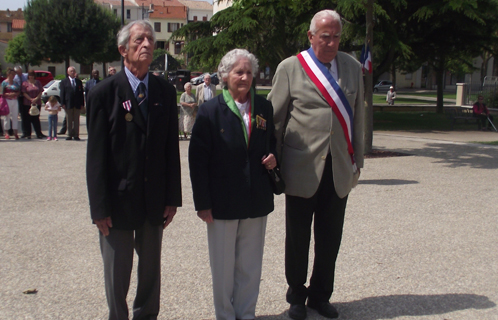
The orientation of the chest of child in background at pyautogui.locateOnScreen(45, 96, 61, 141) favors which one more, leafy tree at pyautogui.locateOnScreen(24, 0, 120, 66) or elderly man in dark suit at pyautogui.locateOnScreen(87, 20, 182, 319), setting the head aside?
the elderly man in dark suit

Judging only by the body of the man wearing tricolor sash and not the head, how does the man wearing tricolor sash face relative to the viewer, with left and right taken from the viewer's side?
facing the viewer and to the right of the viewer

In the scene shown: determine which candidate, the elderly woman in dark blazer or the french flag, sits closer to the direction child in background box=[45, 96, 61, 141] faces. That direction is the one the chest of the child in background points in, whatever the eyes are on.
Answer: the elderly woman in dark blazer

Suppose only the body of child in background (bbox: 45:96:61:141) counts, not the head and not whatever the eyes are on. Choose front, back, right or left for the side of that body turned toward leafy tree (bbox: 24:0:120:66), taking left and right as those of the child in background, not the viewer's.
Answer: back

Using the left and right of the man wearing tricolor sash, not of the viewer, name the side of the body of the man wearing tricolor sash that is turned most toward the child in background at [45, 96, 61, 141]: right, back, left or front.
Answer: back

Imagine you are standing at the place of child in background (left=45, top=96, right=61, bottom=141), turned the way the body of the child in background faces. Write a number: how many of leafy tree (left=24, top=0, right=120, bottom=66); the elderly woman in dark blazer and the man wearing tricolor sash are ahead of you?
2

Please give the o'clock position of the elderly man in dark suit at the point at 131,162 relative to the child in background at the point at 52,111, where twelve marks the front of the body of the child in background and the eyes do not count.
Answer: The elderly man in dark suit is roughly at 12 o'clock from the child in background.
